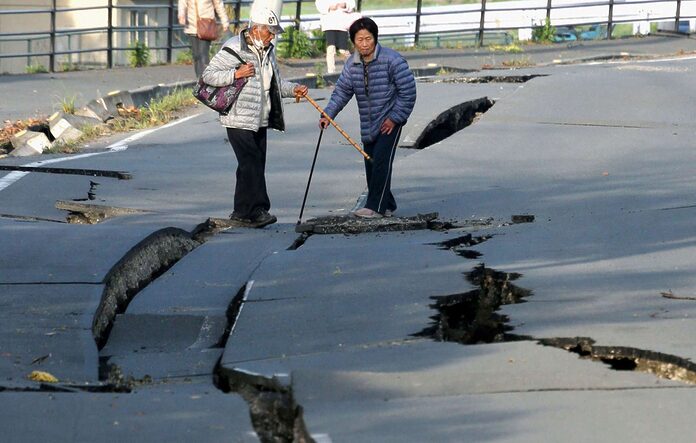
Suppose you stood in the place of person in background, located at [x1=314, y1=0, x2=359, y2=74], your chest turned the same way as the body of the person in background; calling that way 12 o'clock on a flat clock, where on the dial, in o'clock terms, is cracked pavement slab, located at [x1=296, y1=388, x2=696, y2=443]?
The cracked pavement slab is roughly at 12 o'clock from the person in background.

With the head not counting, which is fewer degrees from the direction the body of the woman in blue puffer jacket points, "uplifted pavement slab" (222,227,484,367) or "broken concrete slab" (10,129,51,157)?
the uplifted pavement slab

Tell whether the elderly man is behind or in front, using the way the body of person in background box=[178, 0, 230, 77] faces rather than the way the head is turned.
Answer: in front

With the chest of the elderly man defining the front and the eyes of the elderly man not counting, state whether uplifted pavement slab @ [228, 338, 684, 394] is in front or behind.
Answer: in front

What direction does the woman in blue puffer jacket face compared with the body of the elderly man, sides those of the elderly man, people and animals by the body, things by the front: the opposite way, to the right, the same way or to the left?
to the right

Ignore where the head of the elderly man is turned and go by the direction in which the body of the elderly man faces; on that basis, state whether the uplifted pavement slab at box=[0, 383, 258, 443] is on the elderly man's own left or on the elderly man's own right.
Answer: on the elderly man's own right

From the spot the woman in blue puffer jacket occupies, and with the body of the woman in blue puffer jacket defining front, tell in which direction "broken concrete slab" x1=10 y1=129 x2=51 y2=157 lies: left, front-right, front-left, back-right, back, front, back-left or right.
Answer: right

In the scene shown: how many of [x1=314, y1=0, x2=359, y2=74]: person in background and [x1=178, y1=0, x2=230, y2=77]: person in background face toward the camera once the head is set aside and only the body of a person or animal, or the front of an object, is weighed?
2

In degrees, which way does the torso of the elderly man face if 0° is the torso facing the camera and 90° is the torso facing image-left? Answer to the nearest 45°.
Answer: approximately 315°

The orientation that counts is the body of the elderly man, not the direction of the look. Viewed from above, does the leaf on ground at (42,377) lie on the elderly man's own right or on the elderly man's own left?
on the elderly man's own right

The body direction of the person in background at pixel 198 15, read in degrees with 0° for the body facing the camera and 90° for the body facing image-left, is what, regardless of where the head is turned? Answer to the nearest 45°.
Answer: approximately 0°
